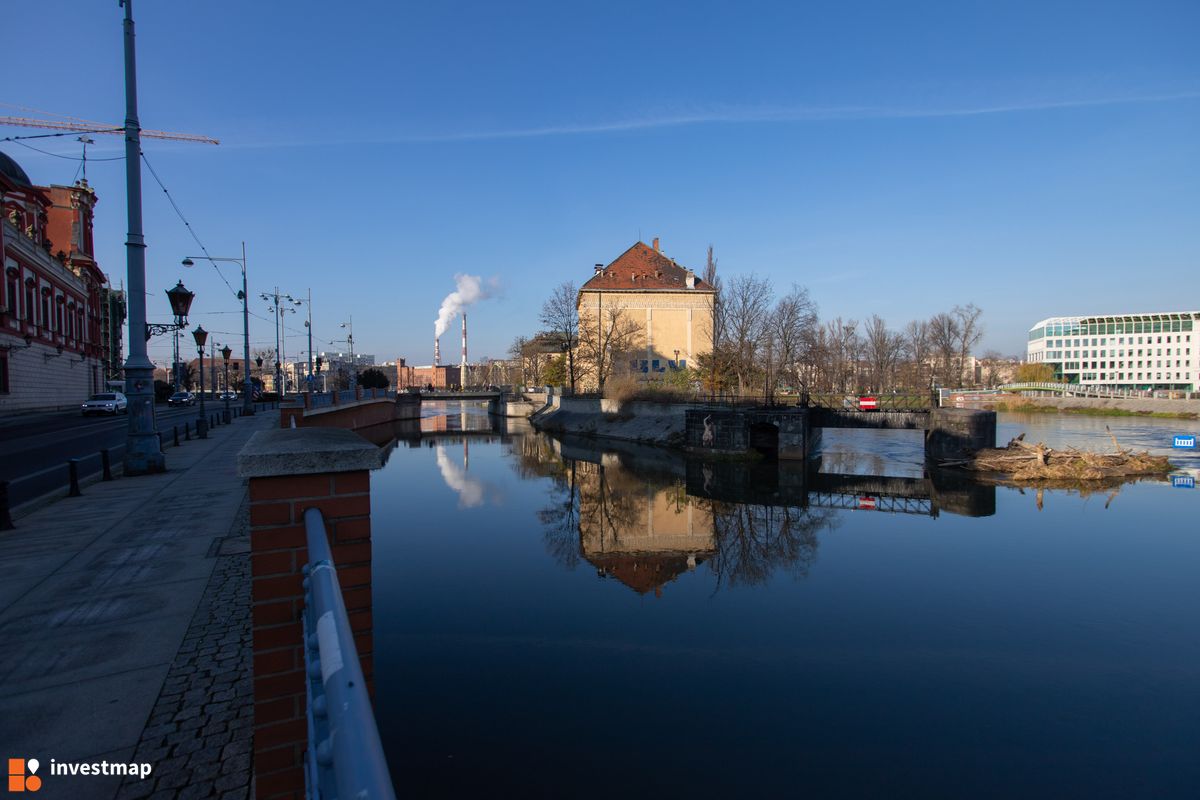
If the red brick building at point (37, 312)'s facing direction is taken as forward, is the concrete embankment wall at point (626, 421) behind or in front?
in front

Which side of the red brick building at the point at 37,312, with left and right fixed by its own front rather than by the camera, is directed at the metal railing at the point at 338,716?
right

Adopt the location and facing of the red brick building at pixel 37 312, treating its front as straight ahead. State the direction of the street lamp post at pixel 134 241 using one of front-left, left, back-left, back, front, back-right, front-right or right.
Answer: right

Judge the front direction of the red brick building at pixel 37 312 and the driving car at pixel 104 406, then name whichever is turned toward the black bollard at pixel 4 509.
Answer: the driving car

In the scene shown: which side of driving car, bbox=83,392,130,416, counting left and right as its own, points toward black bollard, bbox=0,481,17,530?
front

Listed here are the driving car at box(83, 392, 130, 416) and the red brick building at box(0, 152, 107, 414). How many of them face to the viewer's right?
1

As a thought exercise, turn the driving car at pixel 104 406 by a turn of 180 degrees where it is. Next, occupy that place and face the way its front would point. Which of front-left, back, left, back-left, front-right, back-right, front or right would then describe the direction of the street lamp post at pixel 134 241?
back

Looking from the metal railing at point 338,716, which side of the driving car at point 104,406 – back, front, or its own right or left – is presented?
front

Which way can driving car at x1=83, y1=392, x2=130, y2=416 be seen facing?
toward the camera

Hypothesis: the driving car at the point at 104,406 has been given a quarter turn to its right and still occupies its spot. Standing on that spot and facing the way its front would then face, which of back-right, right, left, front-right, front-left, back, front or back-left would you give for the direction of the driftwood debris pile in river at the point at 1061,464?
back-left

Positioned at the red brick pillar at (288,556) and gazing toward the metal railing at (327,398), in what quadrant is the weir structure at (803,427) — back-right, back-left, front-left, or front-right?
front-right

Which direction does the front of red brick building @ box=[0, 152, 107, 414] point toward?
to the viewer's right

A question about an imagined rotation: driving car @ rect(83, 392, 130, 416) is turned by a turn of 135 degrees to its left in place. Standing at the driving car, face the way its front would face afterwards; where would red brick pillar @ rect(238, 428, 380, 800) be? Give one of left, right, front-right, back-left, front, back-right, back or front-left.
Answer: back-right
